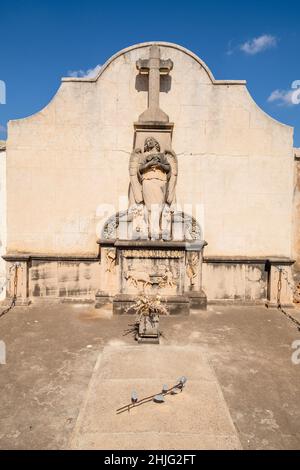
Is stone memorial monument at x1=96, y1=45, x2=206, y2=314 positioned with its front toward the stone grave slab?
yes

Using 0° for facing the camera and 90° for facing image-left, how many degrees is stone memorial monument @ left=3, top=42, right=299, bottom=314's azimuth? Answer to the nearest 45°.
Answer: approximately 0°
